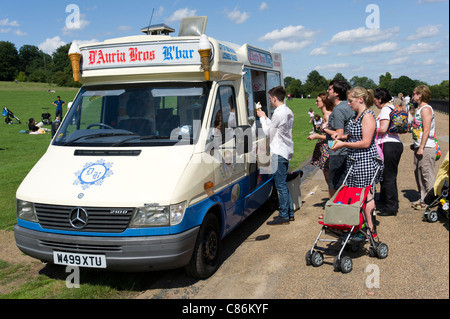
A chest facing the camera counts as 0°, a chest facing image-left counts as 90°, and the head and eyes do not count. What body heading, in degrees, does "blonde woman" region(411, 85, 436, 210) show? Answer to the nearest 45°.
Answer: approximately 90°

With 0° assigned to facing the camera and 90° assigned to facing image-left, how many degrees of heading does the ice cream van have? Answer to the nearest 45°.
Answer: approximately 45°

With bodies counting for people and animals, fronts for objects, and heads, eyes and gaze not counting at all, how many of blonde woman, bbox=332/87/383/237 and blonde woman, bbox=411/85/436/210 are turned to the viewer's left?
2

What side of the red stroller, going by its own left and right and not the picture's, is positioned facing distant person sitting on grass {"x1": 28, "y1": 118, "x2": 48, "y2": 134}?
right

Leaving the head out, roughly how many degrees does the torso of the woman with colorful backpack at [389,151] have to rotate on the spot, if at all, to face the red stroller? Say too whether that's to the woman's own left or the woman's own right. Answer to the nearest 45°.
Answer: approximately 90° to the woman's own left

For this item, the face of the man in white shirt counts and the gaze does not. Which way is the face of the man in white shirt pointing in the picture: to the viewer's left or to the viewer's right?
to the viewer's left

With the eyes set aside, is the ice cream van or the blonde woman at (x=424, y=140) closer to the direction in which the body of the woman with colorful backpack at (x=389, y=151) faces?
the ice cream van

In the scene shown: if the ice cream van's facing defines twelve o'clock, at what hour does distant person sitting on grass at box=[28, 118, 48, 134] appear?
The distant person sitting on grass is roughly at 4 o'clock from the ice cream van.
